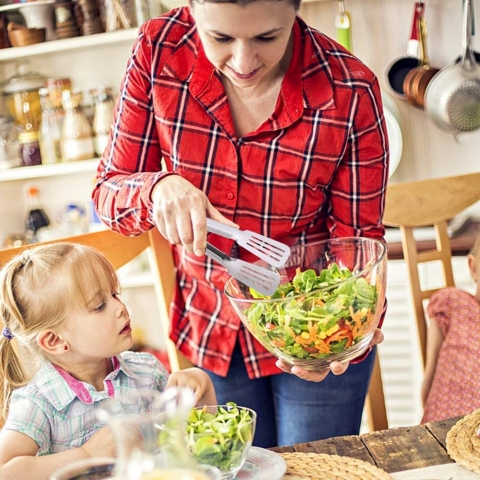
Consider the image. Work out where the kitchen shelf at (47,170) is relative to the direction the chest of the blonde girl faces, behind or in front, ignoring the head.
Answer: behind

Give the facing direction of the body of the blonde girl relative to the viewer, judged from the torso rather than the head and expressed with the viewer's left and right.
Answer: facing the viewer and to the right of the viewer

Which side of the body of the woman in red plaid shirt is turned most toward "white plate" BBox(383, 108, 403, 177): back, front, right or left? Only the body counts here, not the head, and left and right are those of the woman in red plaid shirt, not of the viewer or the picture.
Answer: back

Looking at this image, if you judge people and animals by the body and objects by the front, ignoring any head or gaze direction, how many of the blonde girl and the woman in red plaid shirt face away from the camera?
0

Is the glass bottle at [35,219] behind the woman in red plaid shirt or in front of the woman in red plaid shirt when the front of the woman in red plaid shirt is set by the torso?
behind

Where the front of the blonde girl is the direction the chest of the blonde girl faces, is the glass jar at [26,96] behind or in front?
behind

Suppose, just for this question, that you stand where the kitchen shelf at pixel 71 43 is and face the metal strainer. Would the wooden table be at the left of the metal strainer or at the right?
right

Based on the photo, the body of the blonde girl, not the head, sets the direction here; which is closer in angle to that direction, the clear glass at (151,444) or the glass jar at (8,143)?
the clear glass

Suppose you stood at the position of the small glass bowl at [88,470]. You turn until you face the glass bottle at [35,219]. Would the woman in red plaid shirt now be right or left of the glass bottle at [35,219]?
right

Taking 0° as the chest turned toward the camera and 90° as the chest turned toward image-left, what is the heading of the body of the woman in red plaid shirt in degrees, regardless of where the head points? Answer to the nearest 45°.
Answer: approximately 0°

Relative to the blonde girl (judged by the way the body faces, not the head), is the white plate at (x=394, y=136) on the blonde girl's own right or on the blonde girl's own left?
on the blonde girl's own left

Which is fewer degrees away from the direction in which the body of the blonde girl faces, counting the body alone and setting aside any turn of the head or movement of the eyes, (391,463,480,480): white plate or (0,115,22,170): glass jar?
the white plate

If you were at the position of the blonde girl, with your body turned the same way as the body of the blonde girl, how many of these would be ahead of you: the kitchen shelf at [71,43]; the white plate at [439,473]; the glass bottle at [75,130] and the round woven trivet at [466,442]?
2
